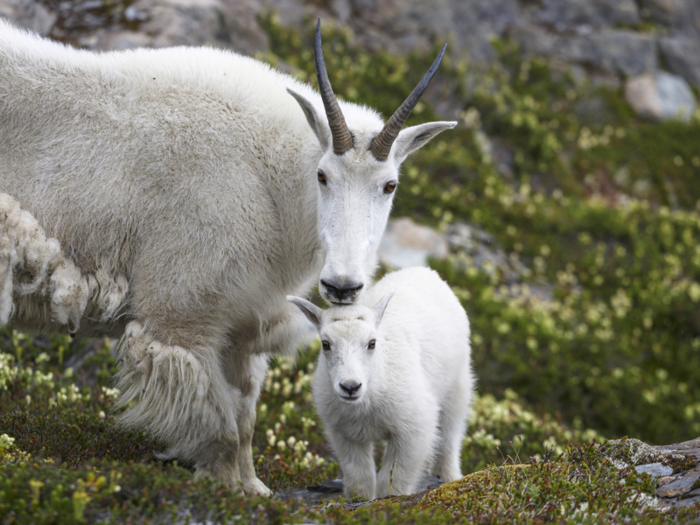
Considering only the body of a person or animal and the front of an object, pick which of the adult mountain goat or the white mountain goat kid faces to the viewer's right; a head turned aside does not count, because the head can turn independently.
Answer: the adult mountain goat

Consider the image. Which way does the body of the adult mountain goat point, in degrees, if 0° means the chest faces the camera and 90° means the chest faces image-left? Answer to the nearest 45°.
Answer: approximately 270°

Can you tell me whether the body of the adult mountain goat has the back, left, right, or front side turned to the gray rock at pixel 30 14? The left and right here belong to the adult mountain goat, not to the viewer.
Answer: left

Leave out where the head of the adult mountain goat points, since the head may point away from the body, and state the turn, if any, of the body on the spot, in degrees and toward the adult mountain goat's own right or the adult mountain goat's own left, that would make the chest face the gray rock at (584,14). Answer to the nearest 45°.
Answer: approximately 45° to the adult mountain goat's own left

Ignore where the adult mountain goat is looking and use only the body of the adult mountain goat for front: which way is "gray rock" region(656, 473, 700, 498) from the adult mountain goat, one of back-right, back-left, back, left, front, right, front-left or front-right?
front-right

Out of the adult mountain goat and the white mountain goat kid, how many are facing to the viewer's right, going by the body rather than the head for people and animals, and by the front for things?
1

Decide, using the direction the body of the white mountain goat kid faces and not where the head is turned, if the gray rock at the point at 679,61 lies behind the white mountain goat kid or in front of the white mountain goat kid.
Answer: behind

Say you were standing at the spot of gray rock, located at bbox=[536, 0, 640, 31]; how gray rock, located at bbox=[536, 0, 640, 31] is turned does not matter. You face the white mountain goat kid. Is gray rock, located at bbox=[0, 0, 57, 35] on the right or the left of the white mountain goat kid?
right

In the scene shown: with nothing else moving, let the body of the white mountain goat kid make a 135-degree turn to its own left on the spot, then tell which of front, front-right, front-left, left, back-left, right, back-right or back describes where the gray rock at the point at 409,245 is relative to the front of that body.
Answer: left

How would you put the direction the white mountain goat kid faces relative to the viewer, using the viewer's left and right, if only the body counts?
facing the viewer and to the left of the viewer
